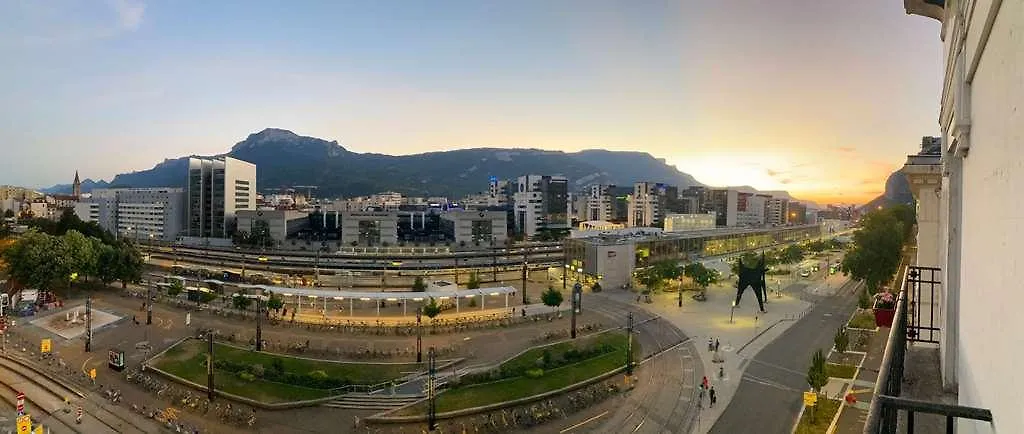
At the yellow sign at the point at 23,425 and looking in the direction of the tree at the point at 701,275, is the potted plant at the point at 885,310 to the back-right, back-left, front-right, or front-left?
front-right

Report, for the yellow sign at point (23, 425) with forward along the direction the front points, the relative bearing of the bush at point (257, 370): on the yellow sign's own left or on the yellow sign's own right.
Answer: on the yellow sign's own left

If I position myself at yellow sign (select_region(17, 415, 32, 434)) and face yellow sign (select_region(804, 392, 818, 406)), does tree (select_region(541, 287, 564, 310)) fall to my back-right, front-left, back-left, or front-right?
front-left

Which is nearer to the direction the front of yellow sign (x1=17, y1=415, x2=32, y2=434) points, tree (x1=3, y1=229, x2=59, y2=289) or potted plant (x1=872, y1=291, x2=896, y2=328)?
the potted plant

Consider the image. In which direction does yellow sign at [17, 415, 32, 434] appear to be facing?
toward the camera

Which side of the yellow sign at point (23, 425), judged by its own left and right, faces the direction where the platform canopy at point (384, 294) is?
left

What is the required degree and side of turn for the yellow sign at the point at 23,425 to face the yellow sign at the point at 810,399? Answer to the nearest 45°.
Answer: approximately 45° to its left

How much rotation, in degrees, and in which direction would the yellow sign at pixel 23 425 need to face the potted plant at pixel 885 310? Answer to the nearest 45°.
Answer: approximately 45° to its left

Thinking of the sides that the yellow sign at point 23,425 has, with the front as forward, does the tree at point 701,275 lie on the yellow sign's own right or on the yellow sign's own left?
on the yellow sign's own left

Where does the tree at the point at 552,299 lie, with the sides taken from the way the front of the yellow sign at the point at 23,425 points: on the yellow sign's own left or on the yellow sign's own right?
on the yellow sign's own left

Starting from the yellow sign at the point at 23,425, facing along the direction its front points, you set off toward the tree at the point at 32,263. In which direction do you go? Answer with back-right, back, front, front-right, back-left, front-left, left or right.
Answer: back
